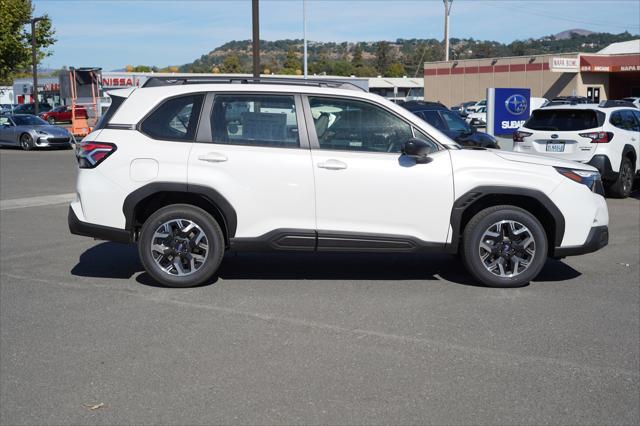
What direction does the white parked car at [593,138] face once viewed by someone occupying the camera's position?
facing away from the viewer and to the right of the viewer

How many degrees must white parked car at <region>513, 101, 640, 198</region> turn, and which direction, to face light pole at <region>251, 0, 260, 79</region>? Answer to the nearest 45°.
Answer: approximately 90° to its left

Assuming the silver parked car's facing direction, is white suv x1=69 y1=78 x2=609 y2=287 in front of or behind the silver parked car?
in front

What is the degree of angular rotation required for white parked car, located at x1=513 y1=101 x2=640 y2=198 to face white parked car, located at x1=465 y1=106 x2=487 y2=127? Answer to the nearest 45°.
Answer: approximately 45° to its left

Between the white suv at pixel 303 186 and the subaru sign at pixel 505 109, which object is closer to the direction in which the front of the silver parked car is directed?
the subaru sign

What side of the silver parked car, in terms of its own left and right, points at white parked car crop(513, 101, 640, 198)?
front

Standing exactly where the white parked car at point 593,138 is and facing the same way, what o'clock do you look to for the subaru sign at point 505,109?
The subaru sign is roughly at 10 o'clock from the white parked car.

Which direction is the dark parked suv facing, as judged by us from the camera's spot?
facing the viewer and to the right of the viewer

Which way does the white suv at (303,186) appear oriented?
to the viewer's right

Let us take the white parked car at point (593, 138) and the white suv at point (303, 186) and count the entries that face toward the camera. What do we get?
0

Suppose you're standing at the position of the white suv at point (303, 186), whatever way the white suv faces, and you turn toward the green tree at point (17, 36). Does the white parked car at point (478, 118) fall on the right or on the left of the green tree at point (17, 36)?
right

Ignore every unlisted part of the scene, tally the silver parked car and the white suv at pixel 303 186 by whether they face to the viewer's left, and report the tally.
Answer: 0

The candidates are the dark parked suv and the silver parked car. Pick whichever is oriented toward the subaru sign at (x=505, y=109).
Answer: the silver parked car

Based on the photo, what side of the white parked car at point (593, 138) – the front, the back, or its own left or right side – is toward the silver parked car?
left

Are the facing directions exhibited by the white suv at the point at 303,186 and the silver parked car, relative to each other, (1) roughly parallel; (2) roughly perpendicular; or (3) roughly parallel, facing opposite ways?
roughly parallel
